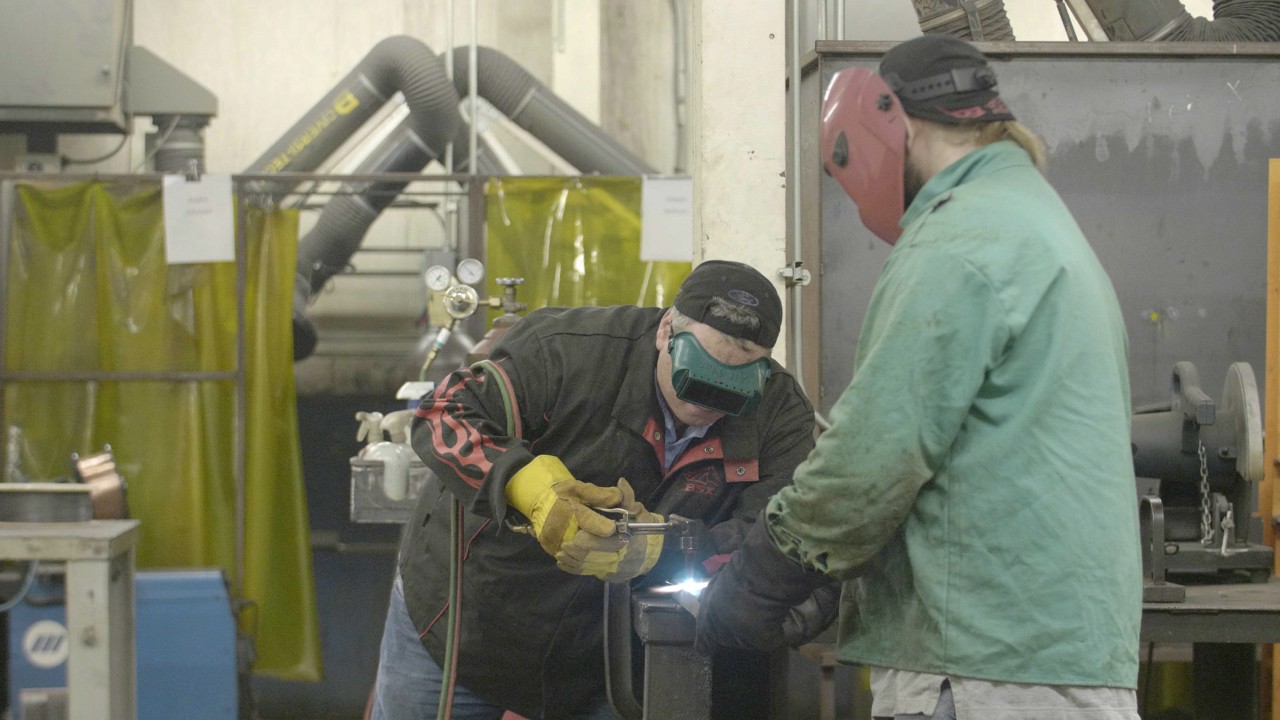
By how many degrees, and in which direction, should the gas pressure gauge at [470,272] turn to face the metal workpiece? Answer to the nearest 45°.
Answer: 0° — it already faces it

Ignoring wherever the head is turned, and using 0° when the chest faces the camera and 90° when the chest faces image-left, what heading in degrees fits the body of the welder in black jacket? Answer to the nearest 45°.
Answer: approximately 315°

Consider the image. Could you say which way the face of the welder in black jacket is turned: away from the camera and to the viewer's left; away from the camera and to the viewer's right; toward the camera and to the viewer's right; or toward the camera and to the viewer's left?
toward the camera and to the viewer's right

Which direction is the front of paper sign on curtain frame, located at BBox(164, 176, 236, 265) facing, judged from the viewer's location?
facing the viewer

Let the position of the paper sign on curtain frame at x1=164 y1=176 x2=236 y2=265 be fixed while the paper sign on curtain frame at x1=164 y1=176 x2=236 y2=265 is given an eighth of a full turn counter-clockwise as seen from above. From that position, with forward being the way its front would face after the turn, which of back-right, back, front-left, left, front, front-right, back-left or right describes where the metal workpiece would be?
front-right

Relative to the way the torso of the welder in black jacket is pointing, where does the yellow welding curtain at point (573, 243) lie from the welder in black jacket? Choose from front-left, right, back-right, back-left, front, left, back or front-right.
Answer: back-left

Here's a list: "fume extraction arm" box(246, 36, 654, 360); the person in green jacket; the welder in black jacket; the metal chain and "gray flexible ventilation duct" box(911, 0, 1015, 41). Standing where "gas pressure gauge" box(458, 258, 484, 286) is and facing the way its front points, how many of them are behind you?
1

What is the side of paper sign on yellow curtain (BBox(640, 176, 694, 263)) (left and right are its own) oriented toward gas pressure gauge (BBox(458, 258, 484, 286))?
right

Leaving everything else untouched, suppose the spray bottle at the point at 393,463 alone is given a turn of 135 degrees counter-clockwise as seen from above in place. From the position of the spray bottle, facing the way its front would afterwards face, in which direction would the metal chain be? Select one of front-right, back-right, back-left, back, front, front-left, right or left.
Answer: front

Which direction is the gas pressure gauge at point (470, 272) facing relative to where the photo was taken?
toward the camera

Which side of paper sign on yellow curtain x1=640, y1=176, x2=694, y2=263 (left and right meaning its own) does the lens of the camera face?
front

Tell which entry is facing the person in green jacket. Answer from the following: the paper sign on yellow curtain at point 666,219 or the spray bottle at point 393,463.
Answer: the paper sign on yellow curtain

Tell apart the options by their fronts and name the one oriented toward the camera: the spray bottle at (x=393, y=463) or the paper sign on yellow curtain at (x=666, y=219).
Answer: the paper sign on yellow curtain

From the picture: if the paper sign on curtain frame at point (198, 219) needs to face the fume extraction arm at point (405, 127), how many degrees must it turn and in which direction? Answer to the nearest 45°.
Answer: approximately 135° to its left

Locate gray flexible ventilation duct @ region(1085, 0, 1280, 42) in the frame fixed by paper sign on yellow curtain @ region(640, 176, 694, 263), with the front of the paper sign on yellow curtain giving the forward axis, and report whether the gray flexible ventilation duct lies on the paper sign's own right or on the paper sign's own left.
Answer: on the paper sign's own left

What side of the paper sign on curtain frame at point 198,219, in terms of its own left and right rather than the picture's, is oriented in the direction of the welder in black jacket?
front
